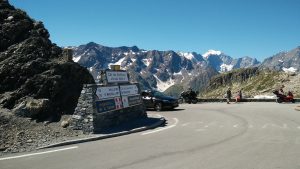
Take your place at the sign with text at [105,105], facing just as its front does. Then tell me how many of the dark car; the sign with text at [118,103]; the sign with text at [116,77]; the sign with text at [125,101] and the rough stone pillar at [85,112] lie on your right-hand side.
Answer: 1

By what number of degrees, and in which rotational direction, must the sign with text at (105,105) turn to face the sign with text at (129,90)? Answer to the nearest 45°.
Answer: approximately 90° to its left

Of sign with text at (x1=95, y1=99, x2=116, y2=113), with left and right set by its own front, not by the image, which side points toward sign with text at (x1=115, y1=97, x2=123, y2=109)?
left

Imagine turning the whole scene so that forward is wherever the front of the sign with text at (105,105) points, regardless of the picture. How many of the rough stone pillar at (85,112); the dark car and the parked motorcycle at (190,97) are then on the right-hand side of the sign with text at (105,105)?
1

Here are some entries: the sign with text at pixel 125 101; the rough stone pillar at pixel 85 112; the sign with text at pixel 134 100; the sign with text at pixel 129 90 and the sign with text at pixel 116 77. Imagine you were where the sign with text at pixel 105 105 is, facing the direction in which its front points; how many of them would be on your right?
1

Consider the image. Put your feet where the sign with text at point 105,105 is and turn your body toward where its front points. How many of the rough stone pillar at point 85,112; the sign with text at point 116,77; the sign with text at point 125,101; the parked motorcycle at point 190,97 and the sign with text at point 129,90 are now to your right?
1

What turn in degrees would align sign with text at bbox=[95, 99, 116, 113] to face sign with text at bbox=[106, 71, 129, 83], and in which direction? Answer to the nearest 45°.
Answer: approximately 135° to its left
